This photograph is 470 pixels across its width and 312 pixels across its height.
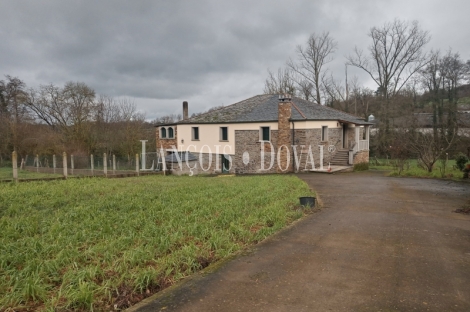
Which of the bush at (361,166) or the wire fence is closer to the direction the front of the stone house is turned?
the bush

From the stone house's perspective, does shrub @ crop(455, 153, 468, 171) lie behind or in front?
in front

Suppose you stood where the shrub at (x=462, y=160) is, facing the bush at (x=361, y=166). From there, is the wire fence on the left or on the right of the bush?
left

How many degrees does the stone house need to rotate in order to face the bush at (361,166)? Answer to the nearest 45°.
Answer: approximately 45° to its left

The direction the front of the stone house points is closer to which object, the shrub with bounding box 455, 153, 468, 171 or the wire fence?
the shrub

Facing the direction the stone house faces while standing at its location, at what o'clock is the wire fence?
The wire fence is roughly at 4 o'clock from the stone house.

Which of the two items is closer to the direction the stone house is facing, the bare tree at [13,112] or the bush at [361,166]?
the bush

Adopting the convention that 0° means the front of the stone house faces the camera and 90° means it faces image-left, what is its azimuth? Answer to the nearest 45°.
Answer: approximately 315°

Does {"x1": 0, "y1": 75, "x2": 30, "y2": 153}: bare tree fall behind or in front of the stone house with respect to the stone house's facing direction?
behind
